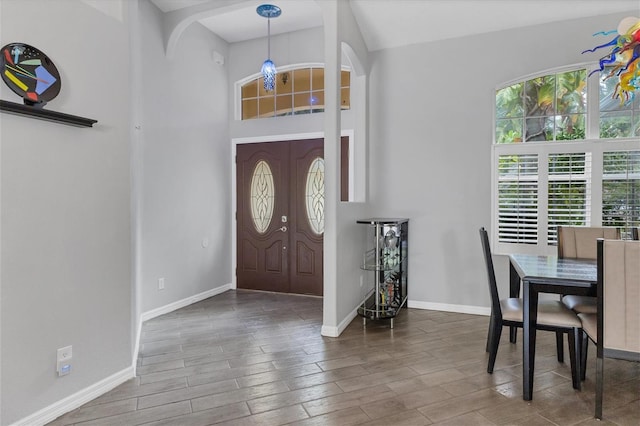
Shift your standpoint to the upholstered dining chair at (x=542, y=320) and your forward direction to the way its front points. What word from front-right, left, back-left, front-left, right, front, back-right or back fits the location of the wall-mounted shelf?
back-right

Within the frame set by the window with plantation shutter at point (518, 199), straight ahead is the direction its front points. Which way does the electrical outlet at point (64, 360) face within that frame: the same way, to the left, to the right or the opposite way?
to the left

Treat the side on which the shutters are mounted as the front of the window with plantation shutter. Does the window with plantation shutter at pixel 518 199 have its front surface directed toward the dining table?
yes

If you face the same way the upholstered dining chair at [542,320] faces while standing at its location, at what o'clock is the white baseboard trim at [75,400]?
The white baseboard trim is roughly at 5 o'clock from the upholstered dining chair.

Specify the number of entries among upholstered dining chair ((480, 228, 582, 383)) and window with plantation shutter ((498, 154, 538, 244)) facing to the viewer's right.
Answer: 1

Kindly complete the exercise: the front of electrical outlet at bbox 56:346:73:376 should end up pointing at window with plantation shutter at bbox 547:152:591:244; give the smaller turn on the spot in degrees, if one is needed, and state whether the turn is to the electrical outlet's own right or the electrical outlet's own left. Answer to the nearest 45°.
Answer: approximately 45° to the electrical outlet's own left

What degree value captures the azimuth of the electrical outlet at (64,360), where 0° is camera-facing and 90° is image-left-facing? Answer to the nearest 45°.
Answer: approximately 315°

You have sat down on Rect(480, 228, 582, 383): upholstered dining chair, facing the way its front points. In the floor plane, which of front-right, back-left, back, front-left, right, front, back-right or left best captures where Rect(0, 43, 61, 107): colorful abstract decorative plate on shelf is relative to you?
back-right

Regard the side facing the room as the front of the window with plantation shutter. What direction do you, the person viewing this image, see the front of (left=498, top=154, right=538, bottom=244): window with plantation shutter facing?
facing the viewer

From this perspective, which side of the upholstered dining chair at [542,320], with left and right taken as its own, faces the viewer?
right

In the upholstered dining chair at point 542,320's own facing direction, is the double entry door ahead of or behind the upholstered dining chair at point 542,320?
behind

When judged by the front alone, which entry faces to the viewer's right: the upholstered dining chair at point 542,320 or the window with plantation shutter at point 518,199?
the upholstered dining chair

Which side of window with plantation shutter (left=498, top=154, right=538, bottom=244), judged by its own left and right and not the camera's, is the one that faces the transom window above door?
right

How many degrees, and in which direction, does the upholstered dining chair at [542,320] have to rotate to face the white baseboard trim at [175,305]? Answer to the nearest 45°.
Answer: approximately 180°

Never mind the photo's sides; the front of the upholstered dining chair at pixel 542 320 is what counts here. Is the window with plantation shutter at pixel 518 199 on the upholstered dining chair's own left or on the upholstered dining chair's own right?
on the upholstered dining chair's own left
